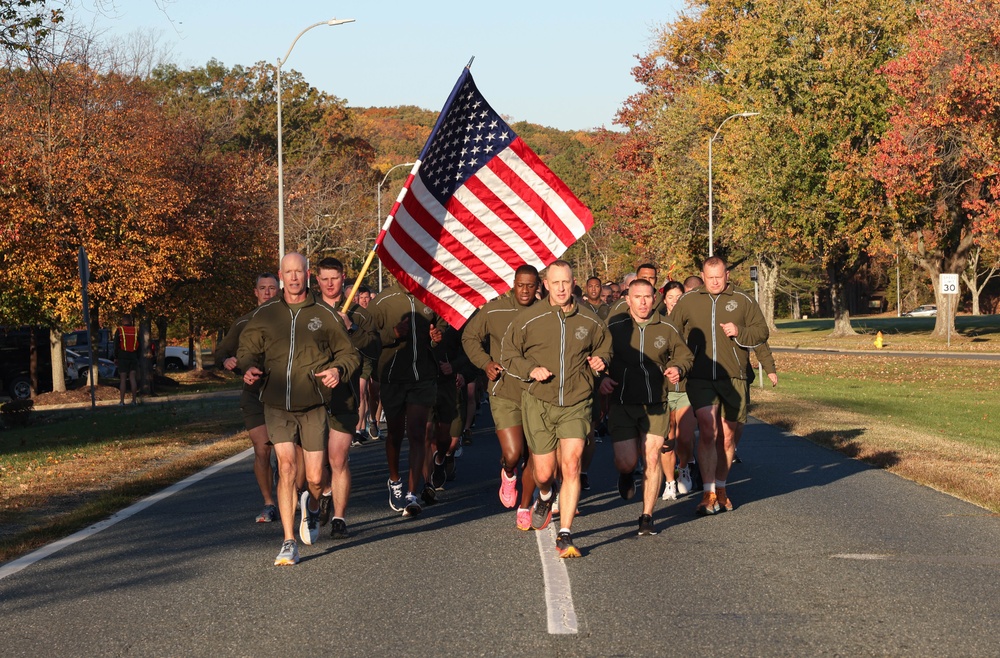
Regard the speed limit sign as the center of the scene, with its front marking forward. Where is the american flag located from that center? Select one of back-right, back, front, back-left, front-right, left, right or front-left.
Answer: front

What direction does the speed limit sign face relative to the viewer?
toward the camera

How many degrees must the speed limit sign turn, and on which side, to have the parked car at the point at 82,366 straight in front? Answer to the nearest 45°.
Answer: approximately 45° to its right

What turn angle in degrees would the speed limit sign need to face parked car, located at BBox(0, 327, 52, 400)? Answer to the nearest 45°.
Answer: approximately 45° to its right

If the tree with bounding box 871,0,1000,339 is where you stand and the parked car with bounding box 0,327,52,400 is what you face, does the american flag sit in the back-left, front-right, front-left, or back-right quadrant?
front-left
